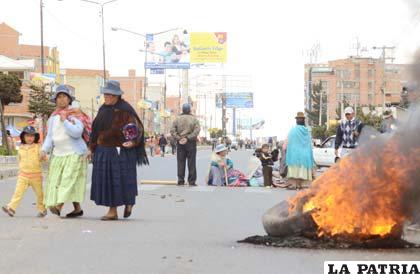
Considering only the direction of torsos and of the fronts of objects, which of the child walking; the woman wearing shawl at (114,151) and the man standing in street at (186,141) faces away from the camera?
the man standing in street

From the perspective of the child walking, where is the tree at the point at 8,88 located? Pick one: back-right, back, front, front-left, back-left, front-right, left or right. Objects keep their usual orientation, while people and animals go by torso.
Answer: back-right

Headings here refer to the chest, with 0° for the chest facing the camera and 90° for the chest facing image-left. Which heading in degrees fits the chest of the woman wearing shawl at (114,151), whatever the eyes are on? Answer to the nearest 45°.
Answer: approximately 45°

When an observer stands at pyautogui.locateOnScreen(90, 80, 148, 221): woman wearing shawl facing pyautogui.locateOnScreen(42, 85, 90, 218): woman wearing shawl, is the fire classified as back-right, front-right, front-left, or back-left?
back-left

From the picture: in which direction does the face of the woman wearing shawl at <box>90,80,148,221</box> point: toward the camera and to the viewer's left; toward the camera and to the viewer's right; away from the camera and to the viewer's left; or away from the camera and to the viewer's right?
toward the camera and to the viewer's left

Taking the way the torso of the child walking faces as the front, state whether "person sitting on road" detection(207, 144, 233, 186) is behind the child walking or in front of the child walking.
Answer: behind

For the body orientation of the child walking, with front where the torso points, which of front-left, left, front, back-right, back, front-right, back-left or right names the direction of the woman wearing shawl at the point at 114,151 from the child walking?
left

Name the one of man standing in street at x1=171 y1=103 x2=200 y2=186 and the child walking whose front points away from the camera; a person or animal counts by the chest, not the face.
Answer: the man standing in street

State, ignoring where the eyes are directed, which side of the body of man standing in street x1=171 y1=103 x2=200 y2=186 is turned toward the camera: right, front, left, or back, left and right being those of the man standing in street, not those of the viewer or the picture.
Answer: back

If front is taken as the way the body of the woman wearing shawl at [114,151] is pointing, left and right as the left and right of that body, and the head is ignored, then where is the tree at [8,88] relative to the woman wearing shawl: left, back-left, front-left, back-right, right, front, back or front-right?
back-right
